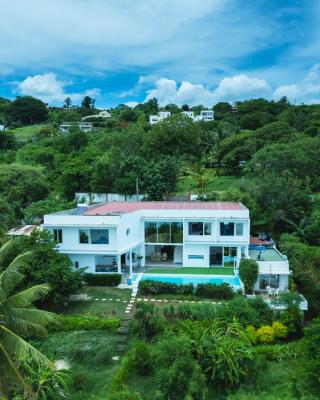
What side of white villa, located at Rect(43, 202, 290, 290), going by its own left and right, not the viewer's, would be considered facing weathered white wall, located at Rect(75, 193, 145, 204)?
back

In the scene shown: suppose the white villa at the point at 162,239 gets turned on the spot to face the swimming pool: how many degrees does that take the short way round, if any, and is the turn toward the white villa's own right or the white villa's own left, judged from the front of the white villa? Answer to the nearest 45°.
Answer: approximately 45° to the white villa's own left

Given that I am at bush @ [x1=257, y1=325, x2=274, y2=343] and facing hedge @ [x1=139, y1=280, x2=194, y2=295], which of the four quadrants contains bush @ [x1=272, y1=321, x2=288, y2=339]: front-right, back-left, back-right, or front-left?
back-right

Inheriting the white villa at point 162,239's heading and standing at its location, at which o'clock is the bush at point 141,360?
The bush is roughly at 12 o'clock from the white villa.

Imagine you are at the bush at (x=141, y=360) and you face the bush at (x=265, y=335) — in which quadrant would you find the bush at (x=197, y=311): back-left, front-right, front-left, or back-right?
front-left

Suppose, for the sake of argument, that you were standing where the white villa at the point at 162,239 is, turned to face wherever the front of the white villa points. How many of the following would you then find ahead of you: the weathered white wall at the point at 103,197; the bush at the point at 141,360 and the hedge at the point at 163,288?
2

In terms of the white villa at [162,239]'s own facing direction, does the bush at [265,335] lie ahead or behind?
ahead

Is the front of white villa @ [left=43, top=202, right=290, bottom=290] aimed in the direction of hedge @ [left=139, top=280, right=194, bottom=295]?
yes

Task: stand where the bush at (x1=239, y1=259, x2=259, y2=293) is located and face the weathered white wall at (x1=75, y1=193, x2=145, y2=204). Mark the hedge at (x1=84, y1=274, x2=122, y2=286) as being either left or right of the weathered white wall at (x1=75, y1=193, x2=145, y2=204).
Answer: left

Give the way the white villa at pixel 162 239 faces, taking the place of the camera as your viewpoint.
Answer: facing the viewer

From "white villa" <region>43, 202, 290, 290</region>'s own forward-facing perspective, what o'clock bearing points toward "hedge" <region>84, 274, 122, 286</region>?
The hedge is roughly at 2 o'clock from the white villa.

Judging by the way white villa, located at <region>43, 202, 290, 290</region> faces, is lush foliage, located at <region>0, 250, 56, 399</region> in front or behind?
in front

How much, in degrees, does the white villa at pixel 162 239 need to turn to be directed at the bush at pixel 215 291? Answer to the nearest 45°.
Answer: approximately 45° to its left

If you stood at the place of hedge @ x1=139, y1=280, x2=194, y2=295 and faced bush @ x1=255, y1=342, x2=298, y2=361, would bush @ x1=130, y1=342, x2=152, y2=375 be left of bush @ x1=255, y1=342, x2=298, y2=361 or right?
right
